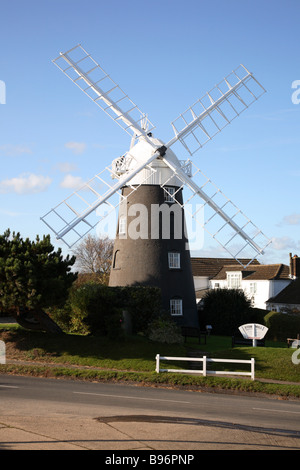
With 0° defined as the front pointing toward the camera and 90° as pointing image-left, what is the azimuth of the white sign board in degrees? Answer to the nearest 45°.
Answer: approximately 0°

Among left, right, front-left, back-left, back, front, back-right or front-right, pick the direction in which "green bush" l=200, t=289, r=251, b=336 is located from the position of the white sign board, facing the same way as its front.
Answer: back

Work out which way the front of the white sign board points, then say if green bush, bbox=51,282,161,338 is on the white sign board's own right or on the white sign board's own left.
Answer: on the white sign board's own right

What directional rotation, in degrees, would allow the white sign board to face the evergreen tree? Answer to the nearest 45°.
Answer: approximately 90° to its right

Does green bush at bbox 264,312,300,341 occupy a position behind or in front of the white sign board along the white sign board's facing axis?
behind

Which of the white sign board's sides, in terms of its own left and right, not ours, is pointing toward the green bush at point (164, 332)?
right
